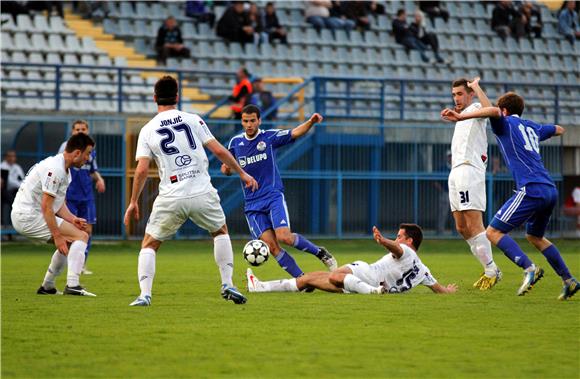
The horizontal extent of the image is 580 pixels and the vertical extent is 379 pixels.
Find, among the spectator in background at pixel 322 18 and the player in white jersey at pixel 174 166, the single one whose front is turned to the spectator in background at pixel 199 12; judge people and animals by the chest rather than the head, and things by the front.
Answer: the player in white jersey

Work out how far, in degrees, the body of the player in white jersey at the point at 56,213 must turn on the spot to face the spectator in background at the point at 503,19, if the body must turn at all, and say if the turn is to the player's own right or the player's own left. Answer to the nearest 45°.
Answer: approximately 45° to the player's own left

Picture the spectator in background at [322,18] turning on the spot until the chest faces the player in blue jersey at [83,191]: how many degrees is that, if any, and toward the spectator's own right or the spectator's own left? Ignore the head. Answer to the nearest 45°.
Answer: approximately 45° to the spectator's own right

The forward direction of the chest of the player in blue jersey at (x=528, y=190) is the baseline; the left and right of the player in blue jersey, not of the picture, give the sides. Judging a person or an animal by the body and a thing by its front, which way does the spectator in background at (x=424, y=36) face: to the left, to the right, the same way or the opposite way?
the opposite way

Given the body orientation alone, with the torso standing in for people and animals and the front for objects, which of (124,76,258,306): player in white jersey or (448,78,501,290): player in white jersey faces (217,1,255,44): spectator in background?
(124,76,258,306): player in white jersey

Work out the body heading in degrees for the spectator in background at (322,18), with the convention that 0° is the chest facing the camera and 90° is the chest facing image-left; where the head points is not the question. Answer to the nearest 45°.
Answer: approximately 315°

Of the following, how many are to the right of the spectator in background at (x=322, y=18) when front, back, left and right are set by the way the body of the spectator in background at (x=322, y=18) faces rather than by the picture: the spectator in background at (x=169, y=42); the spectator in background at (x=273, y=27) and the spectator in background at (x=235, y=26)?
3

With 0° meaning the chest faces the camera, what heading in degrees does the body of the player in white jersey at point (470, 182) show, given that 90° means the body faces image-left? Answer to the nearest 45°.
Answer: approximately 45°

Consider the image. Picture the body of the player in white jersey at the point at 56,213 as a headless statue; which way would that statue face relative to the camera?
to the viewer's right

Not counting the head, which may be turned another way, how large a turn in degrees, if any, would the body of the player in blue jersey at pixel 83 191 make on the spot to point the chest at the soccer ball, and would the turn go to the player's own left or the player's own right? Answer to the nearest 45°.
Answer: approximately 45° to the player's own left

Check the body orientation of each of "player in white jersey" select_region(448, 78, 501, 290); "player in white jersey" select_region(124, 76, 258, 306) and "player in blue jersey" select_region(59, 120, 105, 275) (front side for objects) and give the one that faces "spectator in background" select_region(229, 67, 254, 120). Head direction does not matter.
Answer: "player in white jersey" select_region(124, 76, 258, 306)

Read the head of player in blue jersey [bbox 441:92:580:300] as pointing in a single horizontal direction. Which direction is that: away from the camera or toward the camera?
away from the camera

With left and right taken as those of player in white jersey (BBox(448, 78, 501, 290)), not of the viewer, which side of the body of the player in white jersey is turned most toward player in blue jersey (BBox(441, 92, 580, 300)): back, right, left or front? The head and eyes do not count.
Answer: left
